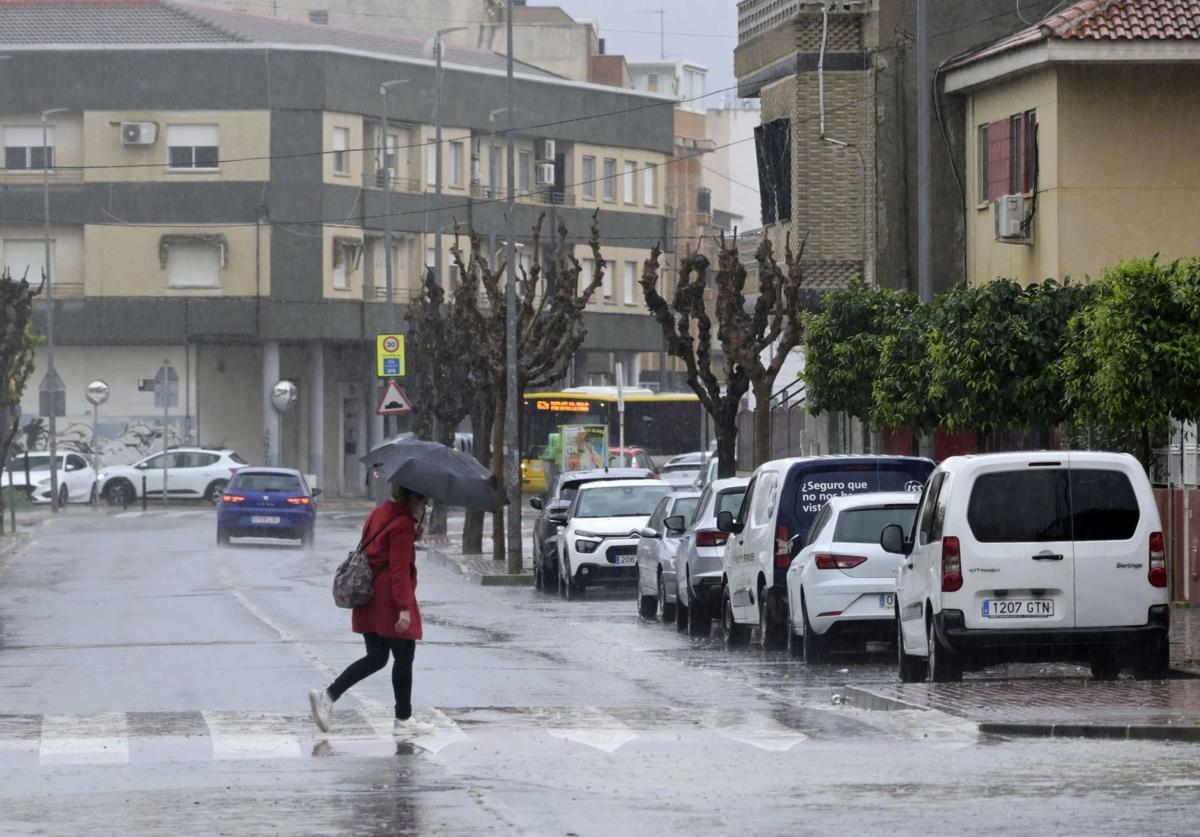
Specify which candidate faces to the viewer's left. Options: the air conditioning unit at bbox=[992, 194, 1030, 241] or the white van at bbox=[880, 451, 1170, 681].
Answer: the air conditioning unit

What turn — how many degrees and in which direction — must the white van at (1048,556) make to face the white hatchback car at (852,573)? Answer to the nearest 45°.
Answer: approximately 45° to its left

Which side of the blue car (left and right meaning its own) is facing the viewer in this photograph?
back

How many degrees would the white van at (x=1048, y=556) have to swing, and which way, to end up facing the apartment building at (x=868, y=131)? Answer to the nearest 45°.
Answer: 0° — it already faces it

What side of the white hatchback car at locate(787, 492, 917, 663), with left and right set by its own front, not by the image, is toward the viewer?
back

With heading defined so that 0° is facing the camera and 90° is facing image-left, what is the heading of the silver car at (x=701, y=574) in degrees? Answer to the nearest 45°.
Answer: approximately 180°

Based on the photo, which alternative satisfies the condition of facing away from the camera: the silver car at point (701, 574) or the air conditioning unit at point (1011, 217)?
the silver car

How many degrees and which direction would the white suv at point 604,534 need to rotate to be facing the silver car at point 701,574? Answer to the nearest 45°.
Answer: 0° — it already faces it

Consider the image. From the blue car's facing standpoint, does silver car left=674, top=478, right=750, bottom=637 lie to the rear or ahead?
to the rear

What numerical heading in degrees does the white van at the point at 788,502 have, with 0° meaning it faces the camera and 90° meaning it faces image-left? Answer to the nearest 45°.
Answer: approximately 180°

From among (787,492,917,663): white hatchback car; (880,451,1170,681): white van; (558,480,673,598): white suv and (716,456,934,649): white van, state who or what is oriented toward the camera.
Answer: the white suv

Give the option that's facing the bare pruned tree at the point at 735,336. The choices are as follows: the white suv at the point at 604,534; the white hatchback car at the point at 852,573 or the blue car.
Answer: the white hatchback car
